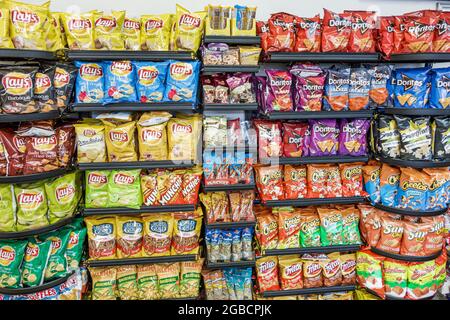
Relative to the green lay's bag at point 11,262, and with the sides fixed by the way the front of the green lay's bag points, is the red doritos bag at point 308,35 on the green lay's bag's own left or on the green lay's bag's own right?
on the green lay's bag's own left

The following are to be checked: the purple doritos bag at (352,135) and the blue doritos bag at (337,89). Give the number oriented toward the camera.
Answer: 2

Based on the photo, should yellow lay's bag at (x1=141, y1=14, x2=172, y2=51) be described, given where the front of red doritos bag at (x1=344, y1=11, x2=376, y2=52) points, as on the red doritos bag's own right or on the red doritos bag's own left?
on the red doritos bag's own right

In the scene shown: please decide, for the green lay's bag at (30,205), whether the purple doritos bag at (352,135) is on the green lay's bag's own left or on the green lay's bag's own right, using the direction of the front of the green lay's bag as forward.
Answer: on the green lay's bag's own left

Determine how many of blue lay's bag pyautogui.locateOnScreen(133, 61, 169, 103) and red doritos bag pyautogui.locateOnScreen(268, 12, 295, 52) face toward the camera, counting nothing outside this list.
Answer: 2

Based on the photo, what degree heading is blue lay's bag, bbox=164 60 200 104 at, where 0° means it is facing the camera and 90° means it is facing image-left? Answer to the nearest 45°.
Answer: approximately 0°

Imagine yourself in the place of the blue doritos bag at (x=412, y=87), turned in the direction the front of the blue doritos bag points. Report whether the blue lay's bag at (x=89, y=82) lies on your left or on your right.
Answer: on your right

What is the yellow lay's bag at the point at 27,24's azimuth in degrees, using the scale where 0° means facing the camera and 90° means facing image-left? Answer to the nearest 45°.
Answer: approximately 0°
